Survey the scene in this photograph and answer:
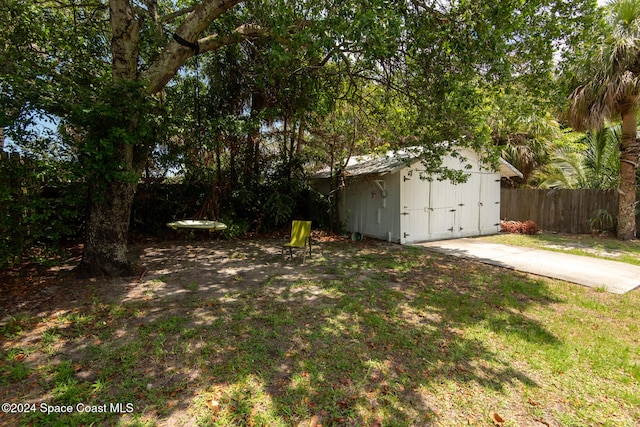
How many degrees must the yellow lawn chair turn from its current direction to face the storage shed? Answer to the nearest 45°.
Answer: approximately 180°

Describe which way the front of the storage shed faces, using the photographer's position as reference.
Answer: facing the viewer and to the right of the viewer

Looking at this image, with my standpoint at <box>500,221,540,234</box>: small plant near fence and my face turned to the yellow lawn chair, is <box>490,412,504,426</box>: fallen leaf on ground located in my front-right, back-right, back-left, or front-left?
front-left

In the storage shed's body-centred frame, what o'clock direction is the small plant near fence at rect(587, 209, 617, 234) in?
The small plant near fence is roughly at 10 o'clock from the storage shed.

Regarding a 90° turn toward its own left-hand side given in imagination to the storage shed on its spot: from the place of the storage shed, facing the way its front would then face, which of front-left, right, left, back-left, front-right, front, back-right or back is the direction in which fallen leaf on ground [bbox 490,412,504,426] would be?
back-right

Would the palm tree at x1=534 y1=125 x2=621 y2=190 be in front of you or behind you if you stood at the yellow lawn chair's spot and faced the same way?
behind

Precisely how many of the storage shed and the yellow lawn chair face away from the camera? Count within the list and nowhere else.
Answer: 0

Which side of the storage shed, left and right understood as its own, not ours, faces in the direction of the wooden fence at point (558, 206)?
left

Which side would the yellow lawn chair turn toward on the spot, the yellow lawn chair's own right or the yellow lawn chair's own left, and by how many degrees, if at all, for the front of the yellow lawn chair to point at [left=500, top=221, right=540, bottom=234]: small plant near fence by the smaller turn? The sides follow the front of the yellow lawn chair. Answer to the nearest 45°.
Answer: approximately 180°

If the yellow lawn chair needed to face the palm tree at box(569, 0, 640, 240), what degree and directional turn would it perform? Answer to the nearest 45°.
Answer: approximately 135° to its left

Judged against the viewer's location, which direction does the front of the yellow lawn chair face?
facing the viewer and to the left of the viewer
